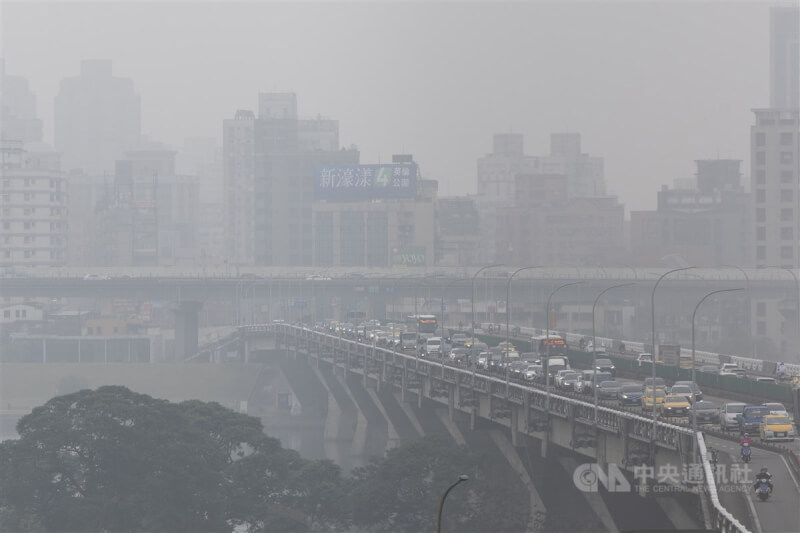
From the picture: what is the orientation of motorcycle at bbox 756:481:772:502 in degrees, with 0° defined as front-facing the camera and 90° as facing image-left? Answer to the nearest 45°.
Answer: approximately 0°

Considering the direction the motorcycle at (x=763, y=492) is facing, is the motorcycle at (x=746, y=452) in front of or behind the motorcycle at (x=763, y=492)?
behind

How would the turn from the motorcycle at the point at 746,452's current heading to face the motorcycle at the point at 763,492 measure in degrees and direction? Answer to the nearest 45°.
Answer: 0° — it already faces it

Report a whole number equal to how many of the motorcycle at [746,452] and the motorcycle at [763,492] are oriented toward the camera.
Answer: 2

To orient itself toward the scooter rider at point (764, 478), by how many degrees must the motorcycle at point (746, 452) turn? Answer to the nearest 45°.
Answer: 0° — it already faces them
